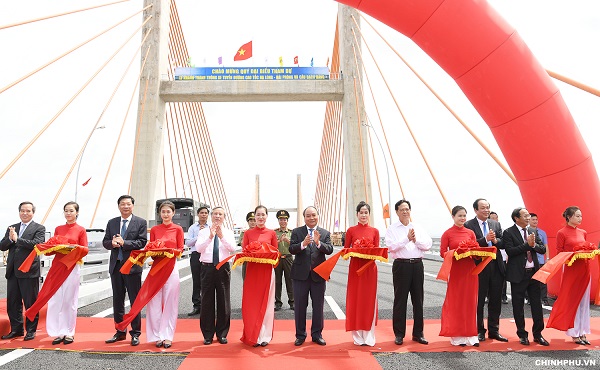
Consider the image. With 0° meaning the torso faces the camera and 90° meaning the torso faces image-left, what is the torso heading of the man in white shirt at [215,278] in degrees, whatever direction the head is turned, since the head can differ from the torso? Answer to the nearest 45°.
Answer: approximately 0°

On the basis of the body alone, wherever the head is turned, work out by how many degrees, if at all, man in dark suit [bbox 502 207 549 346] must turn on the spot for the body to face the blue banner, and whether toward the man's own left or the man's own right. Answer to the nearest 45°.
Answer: approximately 180°

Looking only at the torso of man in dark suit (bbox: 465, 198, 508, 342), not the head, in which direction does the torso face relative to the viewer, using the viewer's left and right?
facing the viewer and to the right of the viewer

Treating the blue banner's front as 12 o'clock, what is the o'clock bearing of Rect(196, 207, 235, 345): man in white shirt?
The man in white shirt is roughly at 12 o'clock from the blue banner.

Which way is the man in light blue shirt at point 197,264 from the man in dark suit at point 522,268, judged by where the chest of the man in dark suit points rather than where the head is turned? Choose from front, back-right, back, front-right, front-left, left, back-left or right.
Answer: back-right

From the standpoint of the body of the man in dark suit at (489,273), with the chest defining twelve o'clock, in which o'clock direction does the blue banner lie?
The blue banner is roughly at 6 o'clock from the man in dark suit.

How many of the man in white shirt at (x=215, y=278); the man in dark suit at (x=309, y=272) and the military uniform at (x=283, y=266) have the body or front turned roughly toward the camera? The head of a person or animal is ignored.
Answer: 3

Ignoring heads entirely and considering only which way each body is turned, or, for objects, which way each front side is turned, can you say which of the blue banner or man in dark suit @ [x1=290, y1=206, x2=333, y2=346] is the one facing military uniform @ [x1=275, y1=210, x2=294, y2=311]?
the blue banner

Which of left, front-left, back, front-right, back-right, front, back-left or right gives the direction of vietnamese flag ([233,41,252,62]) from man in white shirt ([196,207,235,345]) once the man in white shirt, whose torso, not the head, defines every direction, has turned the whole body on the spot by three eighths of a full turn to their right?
front-right
